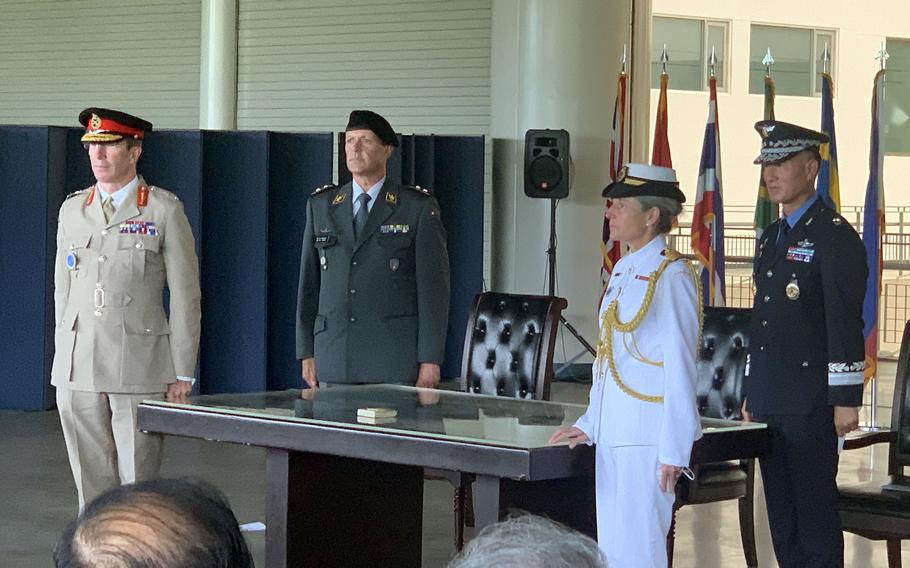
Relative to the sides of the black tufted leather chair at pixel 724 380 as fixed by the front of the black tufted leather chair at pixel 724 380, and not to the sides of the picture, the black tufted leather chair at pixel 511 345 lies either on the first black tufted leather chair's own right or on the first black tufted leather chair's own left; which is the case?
on the first black tufted leather chair's own right

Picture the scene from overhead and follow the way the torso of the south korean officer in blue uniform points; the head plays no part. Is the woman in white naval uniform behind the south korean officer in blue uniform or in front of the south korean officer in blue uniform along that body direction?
in front

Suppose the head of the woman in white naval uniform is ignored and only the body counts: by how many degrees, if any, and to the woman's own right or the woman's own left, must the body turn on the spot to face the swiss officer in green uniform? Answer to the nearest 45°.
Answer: approximately 90° to the woman's own right

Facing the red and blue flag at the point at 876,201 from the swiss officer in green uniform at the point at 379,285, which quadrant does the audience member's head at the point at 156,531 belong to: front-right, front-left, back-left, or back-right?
back-right

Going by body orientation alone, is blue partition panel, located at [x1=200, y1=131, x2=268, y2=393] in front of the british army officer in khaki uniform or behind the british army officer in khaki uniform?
behind

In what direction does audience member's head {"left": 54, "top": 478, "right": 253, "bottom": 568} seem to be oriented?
away from the camera

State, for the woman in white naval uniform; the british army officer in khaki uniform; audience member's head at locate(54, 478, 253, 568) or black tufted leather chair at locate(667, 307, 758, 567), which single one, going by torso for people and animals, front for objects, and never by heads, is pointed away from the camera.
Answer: the audience member's head

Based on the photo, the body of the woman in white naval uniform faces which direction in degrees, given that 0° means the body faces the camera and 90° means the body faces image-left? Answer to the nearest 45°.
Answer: approximately 45°

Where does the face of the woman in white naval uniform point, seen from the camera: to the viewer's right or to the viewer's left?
to the viewer's left

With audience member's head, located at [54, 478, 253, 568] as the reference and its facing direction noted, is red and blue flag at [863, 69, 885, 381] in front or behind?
in front

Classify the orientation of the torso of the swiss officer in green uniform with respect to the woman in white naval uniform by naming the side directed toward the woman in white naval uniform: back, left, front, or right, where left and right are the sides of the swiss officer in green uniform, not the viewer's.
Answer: left

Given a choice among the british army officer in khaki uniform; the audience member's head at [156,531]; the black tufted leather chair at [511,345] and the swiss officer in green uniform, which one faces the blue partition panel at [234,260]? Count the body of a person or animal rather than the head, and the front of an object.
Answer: the audience member's head

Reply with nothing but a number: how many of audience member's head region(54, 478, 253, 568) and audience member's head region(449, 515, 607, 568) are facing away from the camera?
2

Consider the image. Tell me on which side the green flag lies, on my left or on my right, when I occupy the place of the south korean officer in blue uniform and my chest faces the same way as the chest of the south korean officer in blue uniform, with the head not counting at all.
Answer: on my right

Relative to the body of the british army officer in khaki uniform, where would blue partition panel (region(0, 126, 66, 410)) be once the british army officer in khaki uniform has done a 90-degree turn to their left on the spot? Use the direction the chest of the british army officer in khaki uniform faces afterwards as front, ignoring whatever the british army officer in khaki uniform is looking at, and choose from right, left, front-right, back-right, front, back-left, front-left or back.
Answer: back-left

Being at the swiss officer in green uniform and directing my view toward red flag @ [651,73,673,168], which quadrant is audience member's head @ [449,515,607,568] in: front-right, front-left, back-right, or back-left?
back-right

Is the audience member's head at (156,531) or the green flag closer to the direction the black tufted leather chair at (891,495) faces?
the audience member's head
